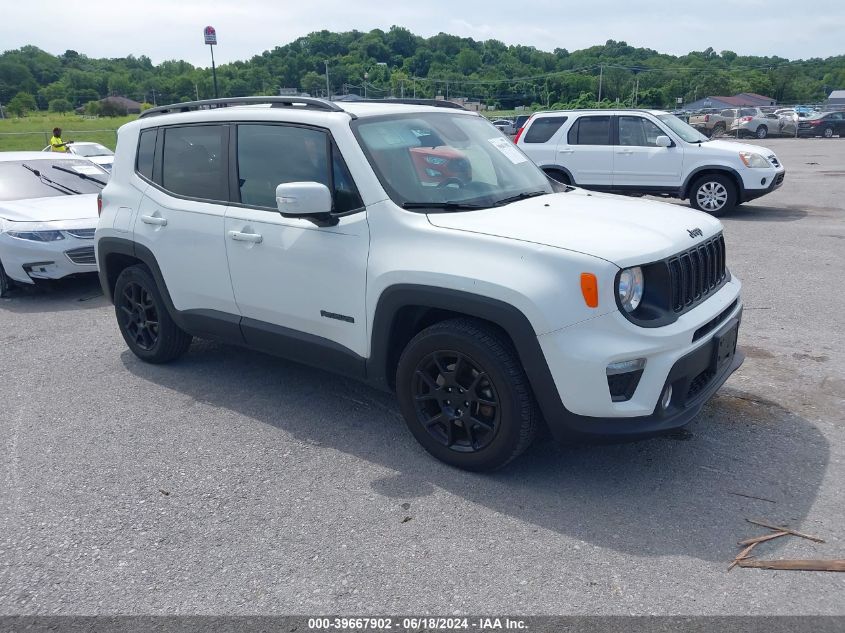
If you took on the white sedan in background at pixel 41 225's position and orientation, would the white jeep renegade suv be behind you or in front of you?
in front

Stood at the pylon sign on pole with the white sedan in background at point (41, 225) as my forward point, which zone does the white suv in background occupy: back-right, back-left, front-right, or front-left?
front-left

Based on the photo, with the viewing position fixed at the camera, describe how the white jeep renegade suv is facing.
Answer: facing the viewer and to the right of the viewer

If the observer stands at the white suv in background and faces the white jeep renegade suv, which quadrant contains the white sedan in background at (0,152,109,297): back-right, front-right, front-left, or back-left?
front-right

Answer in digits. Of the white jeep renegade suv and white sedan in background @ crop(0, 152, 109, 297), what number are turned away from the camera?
0

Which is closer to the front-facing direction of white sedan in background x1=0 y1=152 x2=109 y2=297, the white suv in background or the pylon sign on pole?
the white suv in background

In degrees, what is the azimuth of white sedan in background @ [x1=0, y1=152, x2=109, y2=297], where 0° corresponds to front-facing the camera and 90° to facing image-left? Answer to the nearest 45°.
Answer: approximately 315°

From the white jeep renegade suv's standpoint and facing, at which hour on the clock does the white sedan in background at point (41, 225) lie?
The white sedan in background is roughly at 6 o'clock from the white jeep renegade suv.

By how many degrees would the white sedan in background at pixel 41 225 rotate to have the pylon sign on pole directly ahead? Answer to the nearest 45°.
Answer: approximately 135° to its left

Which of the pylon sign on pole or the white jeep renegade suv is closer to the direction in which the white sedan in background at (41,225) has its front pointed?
the white jeep renegade suv

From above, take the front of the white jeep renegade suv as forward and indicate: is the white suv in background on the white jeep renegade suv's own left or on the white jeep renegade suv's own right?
on the white jeep renegade suv's own left

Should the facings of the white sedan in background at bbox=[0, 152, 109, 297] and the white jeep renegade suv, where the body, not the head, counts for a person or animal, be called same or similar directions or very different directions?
same or similar directions

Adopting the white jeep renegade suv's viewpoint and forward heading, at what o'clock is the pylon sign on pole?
The pylon sign on pole is roughly at 7 o'clock from the white jeep renegade suv.

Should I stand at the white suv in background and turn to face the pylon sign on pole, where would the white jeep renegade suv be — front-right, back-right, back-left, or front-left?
back-left
